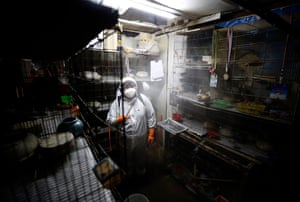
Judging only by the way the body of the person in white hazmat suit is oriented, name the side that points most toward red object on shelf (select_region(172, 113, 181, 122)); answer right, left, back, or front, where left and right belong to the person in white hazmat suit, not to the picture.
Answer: left

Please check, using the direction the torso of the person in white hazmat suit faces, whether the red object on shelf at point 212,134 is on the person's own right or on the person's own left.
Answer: on the person's own left

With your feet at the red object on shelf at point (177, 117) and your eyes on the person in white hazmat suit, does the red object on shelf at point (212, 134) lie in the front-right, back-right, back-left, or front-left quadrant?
back-left

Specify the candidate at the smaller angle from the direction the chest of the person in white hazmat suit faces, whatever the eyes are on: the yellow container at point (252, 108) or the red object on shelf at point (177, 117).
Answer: the yellow container

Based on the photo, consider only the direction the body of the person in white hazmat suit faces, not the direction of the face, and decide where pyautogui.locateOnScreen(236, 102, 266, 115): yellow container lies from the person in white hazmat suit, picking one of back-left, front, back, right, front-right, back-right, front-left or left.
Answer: front-left

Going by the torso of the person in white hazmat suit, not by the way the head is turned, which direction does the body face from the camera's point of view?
toward the camera
